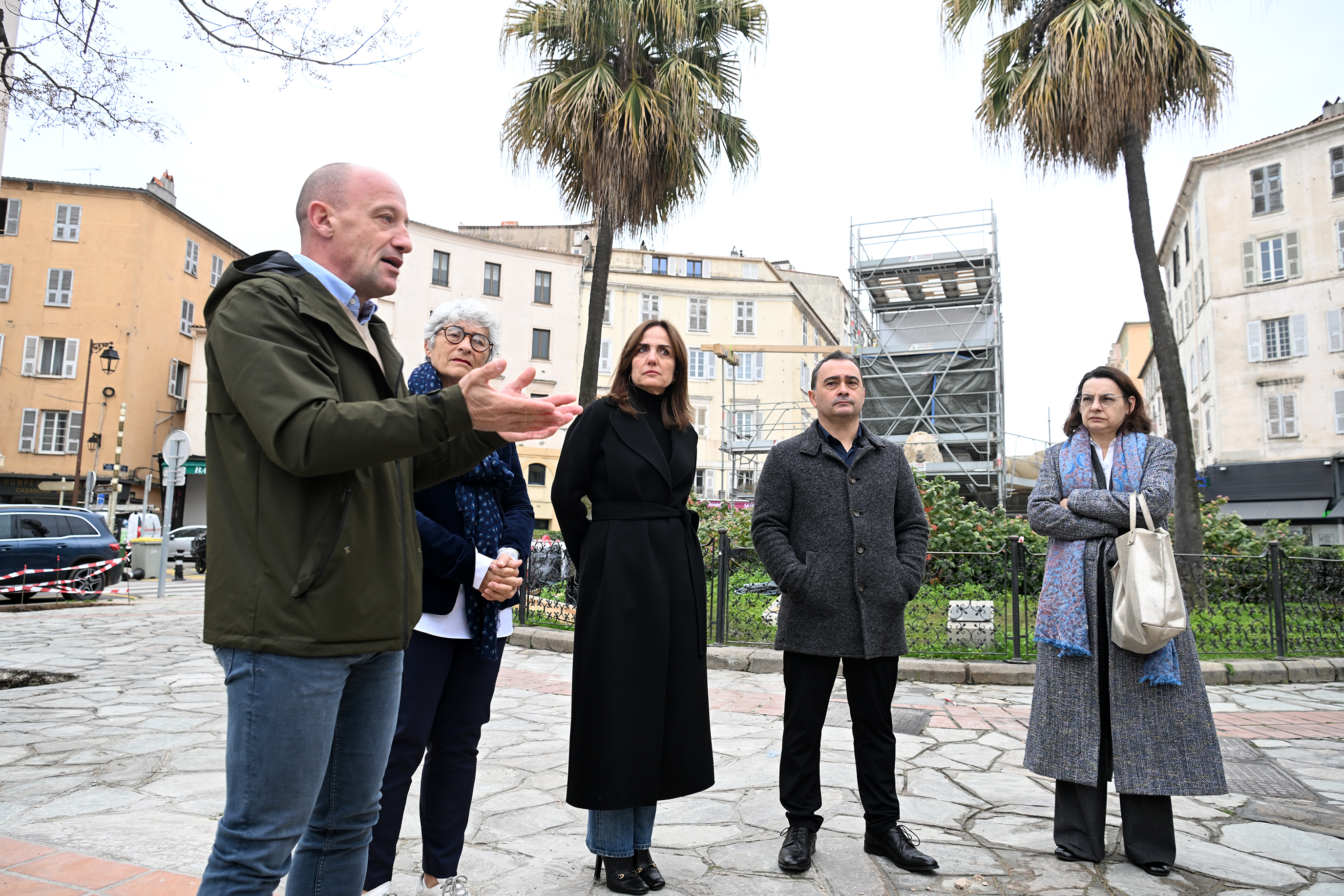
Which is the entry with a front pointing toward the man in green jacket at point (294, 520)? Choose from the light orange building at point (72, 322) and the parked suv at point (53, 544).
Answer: the light orange building

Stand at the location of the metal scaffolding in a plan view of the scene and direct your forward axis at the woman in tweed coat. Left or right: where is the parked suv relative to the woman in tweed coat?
right

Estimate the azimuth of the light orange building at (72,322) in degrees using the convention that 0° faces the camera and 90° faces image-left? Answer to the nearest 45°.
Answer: approximately 0°

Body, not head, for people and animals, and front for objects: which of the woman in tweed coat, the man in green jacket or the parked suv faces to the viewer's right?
the man in green jacket

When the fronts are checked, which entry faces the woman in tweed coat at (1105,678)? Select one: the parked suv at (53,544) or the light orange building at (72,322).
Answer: the light orange building

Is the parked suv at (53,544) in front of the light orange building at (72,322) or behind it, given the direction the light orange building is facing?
in front

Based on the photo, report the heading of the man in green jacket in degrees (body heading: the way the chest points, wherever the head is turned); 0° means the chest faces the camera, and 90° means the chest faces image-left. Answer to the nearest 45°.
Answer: approximately 270°

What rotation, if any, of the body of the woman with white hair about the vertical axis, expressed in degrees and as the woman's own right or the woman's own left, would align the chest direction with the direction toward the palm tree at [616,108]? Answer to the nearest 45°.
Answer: approximately 135° to the woman's own left

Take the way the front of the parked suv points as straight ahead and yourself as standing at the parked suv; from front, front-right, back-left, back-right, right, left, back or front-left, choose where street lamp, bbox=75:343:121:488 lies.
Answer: right

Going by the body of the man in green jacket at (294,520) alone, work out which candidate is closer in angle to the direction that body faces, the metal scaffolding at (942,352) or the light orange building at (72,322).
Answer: the metal scaffolding

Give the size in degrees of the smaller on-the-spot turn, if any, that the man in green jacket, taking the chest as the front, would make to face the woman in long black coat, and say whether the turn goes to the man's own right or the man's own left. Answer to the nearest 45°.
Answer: approximately 45° to the man's own left
